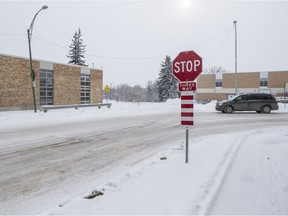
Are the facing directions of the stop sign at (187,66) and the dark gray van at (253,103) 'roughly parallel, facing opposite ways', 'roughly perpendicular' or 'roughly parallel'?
roughly perpendicular

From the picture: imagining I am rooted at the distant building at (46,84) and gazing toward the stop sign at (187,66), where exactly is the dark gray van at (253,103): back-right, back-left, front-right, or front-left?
front-left

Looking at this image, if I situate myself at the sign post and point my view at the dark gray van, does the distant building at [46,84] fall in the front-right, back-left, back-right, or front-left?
front-left

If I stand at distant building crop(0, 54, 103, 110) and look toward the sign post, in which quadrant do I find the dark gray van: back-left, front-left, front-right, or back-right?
front-left

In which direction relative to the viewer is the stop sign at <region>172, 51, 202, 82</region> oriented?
toward the camera

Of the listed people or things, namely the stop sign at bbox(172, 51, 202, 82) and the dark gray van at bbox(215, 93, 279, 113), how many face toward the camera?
1

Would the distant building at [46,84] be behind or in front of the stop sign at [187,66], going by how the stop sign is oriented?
behind

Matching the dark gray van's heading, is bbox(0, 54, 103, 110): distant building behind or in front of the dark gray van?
in front

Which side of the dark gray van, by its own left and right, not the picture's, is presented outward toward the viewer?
left

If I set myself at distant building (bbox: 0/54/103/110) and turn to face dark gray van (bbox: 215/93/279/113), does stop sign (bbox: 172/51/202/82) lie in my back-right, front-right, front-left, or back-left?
front-right

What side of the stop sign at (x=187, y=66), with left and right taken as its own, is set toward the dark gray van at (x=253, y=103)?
back

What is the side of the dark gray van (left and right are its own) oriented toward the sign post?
left
